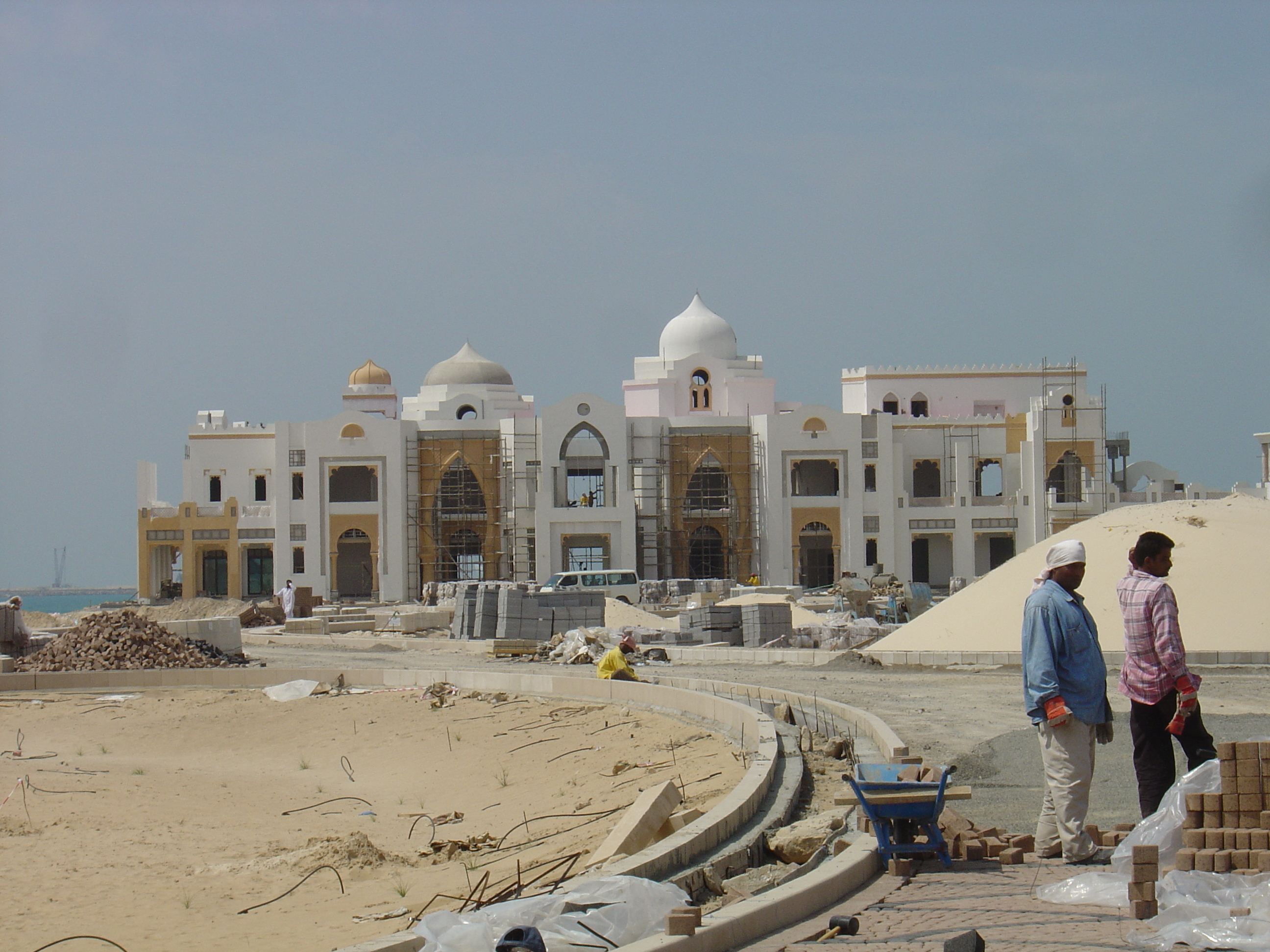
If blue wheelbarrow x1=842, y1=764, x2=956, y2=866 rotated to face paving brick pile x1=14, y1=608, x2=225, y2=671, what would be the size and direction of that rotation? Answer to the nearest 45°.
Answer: approximately 45° to its left

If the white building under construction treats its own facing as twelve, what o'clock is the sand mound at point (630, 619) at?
The sand mound is roughly at 12 o'clock from the white building under construction.

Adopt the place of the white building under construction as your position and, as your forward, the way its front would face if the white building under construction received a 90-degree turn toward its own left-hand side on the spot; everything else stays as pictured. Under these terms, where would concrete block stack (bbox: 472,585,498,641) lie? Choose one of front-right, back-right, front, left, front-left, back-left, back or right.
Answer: right

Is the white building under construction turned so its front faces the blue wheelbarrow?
yes

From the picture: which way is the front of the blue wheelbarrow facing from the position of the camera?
facing away from the viewer

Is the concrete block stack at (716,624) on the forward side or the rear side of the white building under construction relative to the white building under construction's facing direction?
on the forward side

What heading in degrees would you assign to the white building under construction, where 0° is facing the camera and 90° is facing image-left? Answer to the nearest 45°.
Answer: approximately 0°

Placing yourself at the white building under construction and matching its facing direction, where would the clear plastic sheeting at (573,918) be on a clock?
The clear plastic sheeting is roughly at 12 o'clock from the white building under construction.
